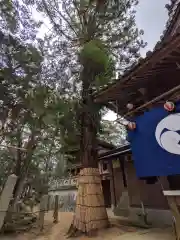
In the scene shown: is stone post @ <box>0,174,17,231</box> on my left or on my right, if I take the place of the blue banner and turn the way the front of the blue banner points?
on my right

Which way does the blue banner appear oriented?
toward the camera
